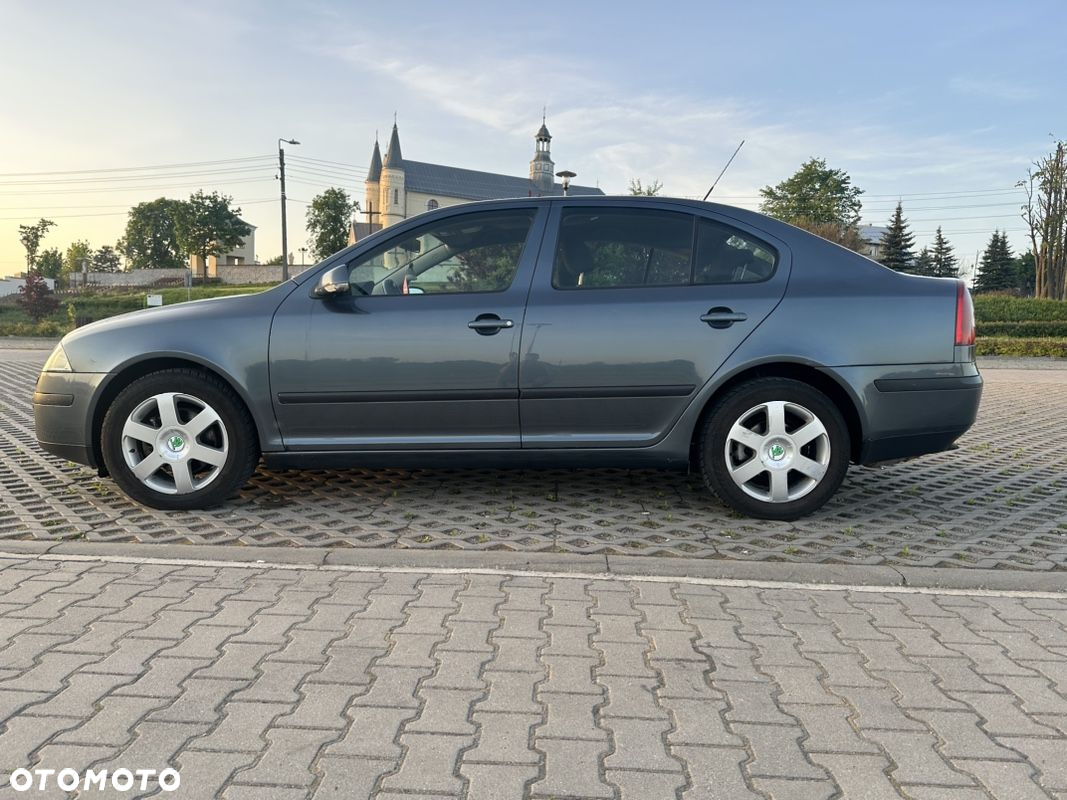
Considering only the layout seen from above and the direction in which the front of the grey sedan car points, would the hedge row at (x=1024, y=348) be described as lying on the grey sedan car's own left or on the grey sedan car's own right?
on the grey sedan car's own right

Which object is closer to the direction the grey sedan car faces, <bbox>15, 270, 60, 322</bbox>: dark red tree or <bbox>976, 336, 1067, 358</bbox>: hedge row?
the dark red tree

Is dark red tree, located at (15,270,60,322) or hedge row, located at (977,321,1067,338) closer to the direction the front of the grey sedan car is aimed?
the dark red tree

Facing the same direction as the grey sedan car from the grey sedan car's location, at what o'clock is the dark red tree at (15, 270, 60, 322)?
The dark red tree is roughly at 2 o'clock from the grey sedan car.

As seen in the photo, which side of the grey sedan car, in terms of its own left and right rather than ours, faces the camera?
left

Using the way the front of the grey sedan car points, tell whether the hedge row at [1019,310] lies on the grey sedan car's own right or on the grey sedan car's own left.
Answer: on the grey sedan car's own right
